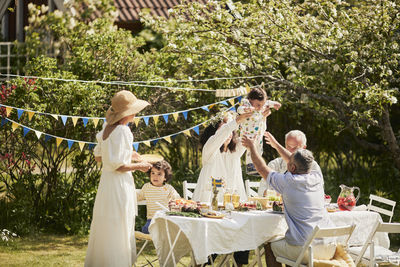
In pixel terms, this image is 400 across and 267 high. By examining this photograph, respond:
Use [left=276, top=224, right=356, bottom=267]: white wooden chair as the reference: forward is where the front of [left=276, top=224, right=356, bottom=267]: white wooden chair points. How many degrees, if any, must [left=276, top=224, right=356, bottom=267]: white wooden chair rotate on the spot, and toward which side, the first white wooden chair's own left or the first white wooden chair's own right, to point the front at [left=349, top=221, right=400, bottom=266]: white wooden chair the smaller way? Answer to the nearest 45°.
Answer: approximately 90° to the first white wooden chair's own right

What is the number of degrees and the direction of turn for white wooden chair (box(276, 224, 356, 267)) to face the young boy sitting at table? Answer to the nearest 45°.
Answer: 0° — it already faces them

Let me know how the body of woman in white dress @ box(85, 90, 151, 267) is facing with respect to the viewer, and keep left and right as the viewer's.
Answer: facing away from the viewer and to the right of the viewer

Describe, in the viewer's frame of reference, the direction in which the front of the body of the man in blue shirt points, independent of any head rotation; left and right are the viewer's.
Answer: facing away from the viewer and to the left of the viewer

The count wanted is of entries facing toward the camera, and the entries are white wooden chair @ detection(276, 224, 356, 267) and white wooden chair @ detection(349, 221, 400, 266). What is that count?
0

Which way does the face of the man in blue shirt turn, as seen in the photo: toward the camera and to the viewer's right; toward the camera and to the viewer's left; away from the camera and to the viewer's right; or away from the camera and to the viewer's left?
away from the camera and to the viewer's left

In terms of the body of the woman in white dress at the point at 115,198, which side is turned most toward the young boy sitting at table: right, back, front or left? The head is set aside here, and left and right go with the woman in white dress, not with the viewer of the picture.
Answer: front

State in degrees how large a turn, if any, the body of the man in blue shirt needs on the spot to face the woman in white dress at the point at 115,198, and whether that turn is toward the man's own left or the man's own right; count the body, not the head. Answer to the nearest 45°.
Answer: approximately 45° to the man's own left

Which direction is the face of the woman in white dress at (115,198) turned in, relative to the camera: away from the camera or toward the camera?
away from the camera

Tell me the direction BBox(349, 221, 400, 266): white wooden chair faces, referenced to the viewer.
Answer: facing away from the viewer and to the left of the viewer

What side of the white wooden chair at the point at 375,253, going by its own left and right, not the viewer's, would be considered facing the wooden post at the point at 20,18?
front

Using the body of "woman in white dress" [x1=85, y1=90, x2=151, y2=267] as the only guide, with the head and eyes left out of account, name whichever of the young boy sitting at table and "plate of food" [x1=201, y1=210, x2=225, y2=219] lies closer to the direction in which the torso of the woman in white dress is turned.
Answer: the young boy sitting at table

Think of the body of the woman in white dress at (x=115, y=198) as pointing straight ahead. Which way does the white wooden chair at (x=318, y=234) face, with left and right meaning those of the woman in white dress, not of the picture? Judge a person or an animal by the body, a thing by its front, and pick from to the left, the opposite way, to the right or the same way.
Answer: to the left
